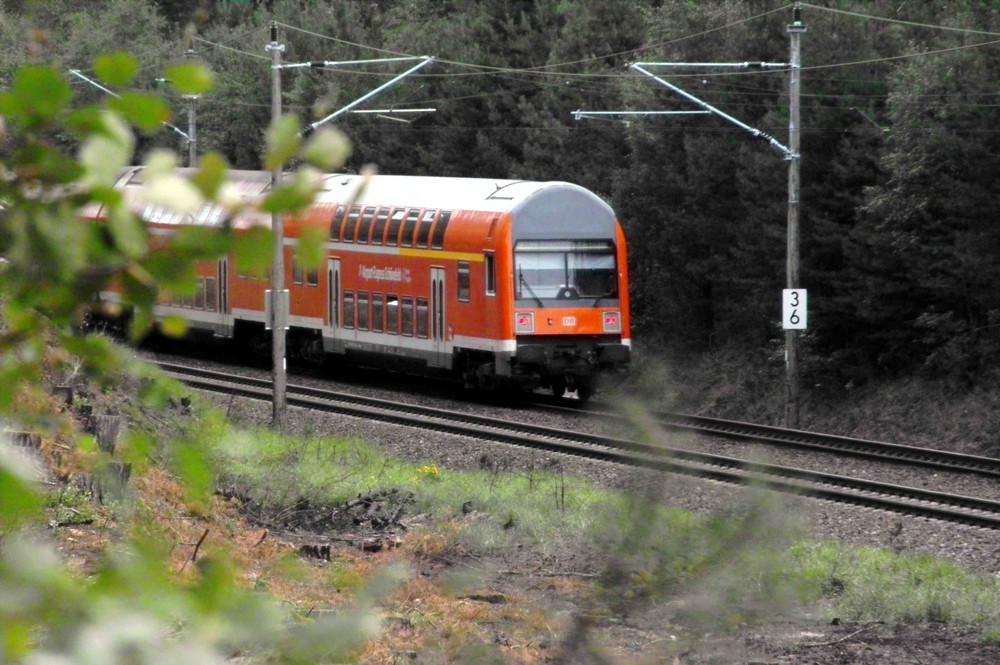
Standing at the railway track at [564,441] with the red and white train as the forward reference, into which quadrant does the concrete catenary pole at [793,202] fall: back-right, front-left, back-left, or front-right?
front-right

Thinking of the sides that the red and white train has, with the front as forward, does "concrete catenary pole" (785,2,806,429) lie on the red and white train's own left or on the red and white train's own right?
on the red and white train's own left

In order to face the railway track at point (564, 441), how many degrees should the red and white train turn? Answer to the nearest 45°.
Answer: approximately 45° to its right

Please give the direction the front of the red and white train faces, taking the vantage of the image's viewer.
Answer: facing the viewer and to the right of the viewer

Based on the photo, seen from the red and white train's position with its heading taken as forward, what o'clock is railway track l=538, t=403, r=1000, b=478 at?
The railway track is roughly at 12 o'clock from the red and white train.
